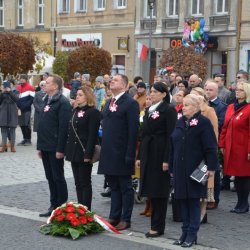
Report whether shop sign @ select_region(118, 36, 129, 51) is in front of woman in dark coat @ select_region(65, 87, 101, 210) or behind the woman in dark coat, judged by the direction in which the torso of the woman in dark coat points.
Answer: behind

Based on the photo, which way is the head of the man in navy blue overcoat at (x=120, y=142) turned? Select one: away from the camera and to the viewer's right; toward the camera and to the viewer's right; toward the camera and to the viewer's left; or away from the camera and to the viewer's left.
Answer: toward the camera and to the viewer's left

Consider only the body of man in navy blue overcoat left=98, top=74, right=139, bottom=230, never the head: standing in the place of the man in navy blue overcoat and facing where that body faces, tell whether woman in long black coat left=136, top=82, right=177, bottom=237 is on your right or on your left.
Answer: on your left

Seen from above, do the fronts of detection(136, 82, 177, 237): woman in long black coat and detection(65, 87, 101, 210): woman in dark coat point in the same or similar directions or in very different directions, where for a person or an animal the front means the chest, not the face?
same or similar directions

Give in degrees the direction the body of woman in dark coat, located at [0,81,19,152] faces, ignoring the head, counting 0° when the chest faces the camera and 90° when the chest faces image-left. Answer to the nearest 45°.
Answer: approximately 0°

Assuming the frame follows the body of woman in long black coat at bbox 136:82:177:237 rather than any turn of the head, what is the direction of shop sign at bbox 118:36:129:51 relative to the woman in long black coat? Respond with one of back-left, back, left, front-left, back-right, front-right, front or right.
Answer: back-right

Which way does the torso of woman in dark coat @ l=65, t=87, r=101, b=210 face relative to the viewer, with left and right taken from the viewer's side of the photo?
facing the viewer and to the left of the viewer

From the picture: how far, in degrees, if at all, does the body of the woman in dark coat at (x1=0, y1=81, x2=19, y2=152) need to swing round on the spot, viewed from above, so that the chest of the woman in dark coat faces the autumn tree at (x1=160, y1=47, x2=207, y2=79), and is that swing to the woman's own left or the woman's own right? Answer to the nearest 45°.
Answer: approximately 135° to the woman's own left

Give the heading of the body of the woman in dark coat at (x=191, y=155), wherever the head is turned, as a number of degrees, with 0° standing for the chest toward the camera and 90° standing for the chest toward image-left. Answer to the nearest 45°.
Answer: approximately 45°

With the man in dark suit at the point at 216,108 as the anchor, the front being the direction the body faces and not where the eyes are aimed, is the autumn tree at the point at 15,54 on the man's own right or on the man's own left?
on the man's own right

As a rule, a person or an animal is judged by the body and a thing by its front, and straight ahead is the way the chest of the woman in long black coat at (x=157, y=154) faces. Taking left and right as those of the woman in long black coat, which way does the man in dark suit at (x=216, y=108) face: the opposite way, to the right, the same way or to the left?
the same way

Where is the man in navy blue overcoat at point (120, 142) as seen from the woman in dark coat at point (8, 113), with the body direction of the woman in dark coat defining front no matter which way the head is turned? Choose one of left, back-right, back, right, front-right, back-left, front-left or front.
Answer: front

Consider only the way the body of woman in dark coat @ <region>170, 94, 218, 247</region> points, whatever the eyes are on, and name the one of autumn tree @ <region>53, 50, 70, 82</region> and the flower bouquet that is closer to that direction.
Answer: the flower bouquet

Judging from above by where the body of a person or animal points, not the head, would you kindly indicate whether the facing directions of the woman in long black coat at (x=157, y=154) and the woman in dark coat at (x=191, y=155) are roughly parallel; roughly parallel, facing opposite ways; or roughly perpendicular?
roughly parallel

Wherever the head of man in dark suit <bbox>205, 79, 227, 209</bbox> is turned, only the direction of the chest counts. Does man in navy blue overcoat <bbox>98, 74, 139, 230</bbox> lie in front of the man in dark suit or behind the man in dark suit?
in front
